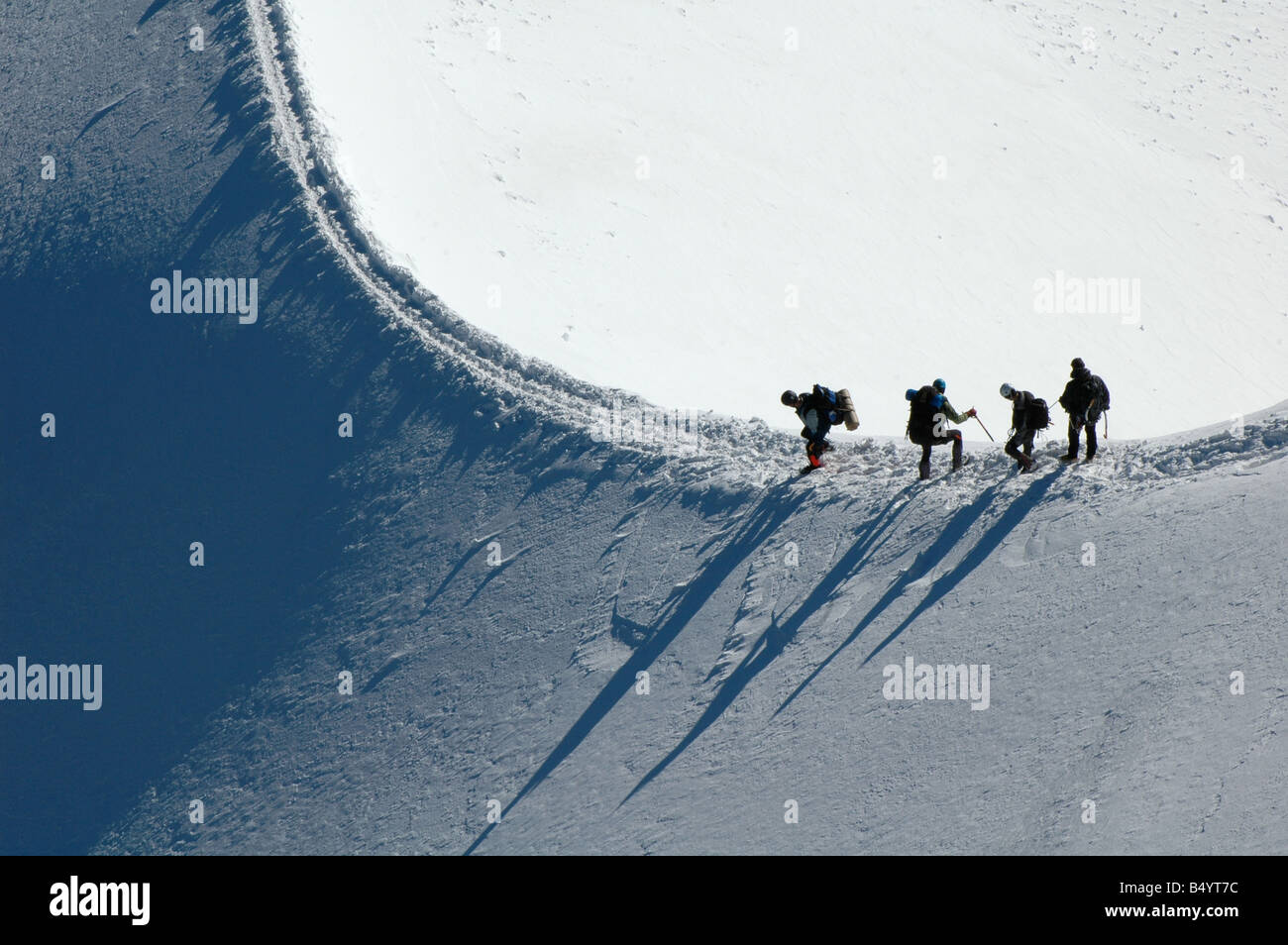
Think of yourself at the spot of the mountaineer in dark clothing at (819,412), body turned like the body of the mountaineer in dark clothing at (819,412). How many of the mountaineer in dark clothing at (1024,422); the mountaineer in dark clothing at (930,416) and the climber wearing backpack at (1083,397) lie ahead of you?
0

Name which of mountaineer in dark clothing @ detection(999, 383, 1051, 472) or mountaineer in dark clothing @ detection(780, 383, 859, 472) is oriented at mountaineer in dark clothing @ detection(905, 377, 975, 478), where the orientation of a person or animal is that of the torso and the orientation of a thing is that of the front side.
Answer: mountaineer in dark clothing @ detection(999, 383, 1051, 472)

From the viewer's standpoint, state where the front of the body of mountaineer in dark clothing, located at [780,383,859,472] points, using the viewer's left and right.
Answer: facing to the left of the viewer

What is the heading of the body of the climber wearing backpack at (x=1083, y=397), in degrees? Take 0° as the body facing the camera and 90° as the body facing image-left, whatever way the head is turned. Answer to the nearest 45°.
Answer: approximately 45°

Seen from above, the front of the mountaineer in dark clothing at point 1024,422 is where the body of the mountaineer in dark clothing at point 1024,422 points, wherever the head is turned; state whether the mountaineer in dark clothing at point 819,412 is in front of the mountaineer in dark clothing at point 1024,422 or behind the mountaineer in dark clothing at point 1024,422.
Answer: in front

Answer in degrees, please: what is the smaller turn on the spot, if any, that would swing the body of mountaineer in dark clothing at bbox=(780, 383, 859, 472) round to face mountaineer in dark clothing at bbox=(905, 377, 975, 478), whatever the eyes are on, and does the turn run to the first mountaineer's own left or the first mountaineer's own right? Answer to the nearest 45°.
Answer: approximately 135° to the first mountaineer's own left

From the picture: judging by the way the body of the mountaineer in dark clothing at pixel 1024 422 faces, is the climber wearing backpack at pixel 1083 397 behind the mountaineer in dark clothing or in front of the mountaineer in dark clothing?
behind

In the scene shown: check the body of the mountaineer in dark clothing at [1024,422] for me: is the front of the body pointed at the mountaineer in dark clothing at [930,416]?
yes

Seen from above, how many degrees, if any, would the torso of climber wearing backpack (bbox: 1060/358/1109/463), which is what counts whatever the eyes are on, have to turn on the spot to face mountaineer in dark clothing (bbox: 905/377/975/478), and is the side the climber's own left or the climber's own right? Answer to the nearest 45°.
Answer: approximately 45° to the climber's own right

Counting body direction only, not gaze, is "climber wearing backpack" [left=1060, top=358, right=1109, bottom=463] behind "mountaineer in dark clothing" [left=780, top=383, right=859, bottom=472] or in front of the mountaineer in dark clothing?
behind

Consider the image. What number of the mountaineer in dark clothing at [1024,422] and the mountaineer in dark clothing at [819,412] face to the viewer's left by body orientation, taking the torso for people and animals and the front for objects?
2

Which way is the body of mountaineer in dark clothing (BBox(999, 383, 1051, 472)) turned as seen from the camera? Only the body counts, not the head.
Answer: to the viewer's left

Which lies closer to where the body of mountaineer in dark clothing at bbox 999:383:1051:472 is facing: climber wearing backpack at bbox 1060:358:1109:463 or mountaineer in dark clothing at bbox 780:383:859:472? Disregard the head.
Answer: the mountaineer in dark clothing
